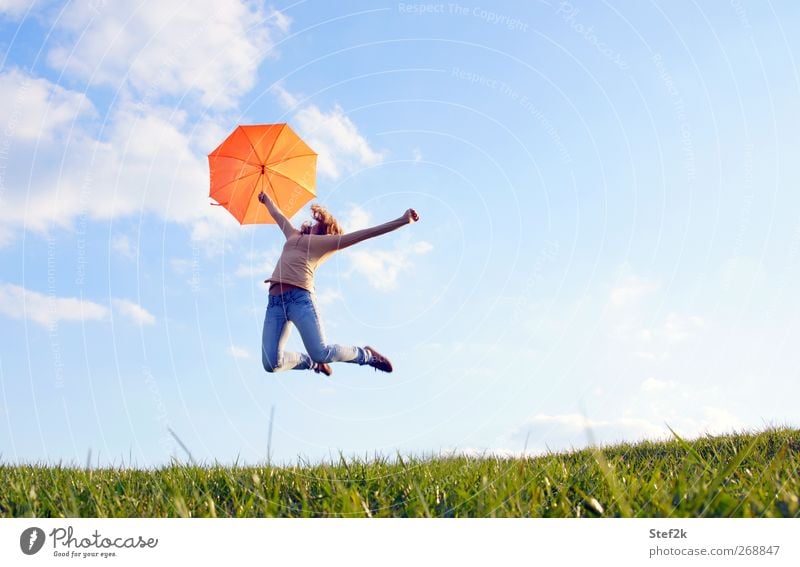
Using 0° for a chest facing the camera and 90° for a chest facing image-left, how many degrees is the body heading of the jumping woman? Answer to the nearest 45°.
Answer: approximately 45°
